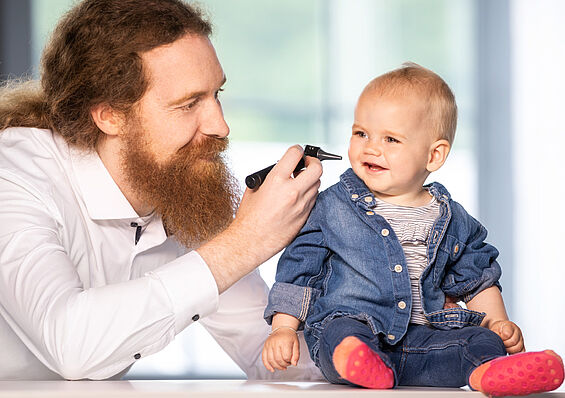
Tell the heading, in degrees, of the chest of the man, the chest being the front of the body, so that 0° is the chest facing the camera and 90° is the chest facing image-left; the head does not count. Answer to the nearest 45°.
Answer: approximately 315°

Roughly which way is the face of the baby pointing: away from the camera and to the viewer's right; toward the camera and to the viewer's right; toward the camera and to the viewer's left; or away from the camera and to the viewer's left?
toward the camera and to the viewer's left

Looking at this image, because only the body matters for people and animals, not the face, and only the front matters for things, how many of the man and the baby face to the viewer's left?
0

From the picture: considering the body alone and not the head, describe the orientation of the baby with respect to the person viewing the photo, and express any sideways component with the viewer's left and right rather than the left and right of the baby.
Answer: facing the viewer
